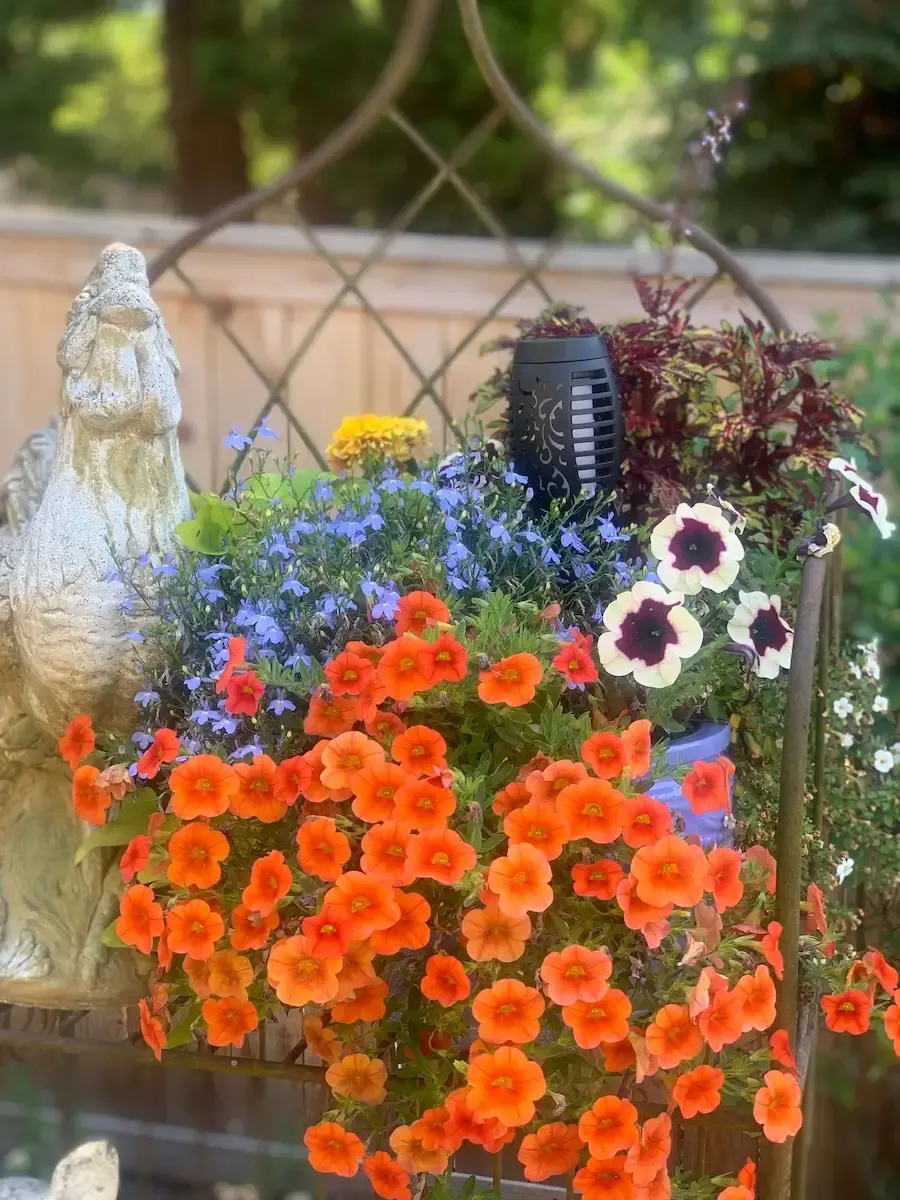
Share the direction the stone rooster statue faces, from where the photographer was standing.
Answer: facing the viewer and to the right of the viewer
